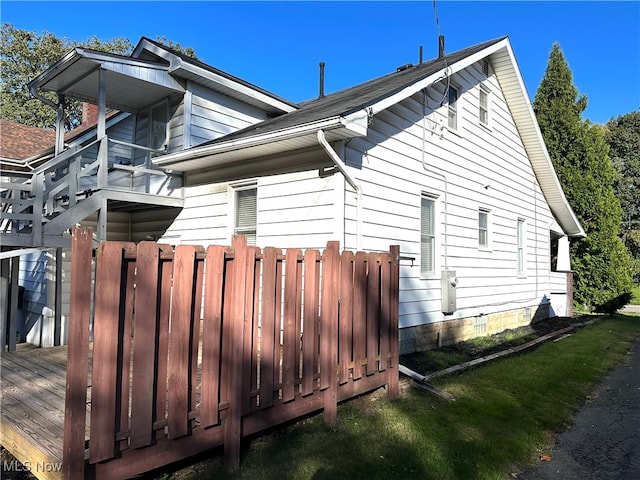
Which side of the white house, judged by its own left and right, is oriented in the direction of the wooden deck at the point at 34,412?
back

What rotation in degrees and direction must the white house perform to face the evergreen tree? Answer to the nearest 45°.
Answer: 0° — it already faces it

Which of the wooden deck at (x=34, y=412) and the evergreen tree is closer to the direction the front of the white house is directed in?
the evergreen tree

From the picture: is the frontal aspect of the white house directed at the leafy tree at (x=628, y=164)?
yes

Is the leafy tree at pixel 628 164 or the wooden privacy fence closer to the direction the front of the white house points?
the leafy tree

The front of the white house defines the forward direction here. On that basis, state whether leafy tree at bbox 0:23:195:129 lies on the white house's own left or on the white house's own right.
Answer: on the white house's own left

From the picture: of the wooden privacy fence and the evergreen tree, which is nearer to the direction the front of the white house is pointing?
the evergreen tree

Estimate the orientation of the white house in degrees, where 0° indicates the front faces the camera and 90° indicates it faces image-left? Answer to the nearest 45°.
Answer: approximately 225°

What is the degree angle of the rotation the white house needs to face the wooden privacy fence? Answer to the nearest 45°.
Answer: approximately 180°
